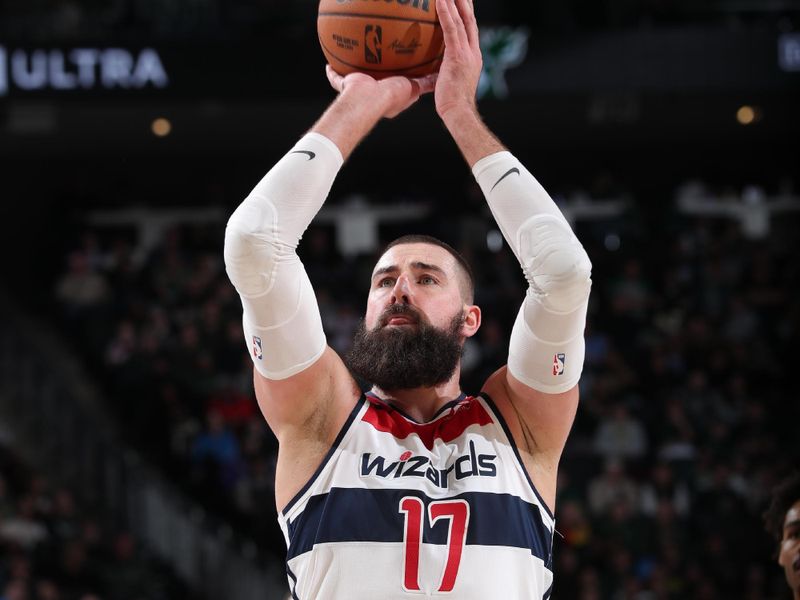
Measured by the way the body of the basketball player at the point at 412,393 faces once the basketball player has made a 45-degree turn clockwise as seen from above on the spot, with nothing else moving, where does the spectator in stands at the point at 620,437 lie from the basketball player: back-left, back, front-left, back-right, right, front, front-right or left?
back-right

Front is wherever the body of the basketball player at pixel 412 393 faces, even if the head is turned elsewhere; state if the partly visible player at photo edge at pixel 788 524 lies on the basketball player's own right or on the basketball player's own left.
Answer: on the basketball player's own left

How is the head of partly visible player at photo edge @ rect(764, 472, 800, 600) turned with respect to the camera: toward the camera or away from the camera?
toward the camera

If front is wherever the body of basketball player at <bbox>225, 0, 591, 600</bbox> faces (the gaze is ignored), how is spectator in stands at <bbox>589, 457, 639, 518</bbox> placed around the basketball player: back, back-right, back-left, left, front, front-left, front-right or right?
back

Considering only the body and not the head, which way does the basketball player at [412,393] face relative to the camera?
toward the camera
